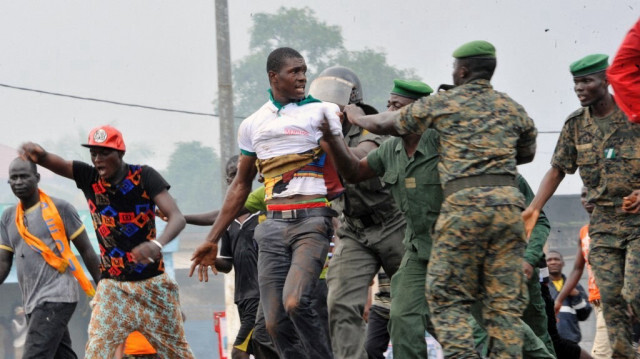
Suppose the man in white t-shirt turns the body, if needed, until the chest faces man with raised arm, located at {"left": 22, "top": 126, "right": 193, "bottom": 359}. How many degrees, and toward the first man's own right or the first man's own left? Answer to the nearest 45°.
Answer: approximately 135° to the first man's own right

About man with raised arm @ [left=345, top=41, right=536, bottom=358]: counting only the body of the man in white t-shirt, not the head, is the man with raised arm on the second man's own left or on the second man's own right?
on the second man's own left

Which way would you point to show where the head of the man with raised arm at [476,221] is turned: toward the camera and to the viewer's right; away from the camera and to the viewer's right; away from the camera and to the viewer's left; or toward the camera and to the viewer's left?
away from the camera and to the viewer's left

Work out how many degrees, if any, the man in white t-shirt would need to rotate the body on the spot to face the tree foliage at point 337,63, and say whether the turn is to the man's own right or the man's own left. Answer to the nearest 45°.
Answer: approximately 180°

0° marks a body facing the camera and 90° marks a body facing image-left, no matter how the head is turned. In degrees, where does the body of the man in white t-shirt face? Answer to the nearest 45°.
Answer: approximately 0°

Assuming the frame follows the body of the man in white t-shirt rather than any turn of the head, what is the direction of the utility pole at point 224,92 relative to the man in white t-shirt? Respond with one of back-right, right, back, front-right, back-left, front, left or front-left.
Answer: back
